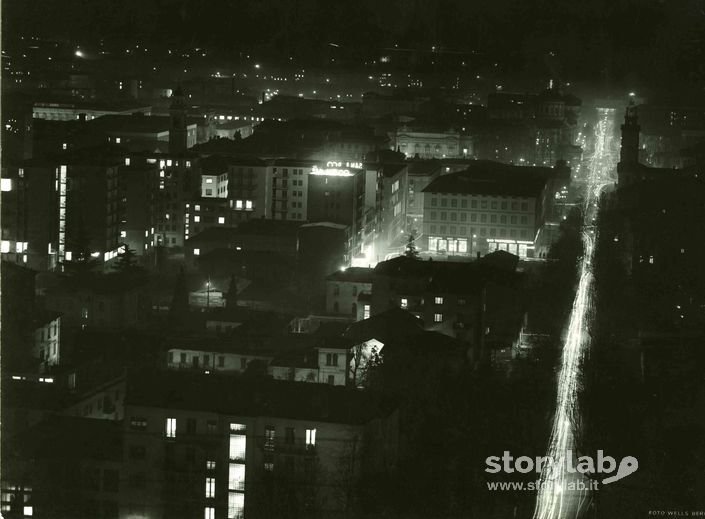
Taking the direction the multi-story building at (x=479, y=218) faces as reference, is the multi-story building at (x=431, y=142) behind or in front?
behind

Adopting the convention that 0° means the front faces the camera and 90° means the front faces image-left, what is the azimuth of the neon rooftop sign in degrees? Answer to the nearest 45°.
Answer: approximately 0°

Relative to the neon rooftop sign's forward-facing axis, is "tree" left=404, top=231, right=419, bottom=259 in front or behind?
in front

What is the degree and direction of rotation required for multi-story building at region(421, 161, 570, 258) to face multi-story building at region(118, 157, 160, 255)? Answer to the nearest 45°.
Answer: approximately 90° to its right

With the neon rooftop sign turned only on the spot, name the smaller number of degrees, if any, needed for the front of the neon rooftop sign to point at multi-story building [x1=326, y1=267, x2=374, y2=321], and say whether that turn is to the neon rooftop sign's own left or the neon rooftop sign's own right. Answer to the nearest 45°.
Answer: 0° — it already faces it

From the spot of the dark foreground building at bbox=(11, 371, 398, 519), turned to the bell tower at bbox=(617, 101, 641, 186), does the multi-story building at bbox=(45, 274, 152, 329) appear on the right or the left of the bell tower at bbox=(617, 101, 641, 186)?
left

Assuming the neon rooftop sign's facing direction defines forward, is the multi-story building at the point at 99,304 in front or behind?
in front

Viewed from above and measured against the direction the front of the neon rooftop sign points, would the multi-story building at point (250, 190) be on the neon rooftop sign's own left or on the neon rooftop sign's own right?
on the neon rooftop sign's own right

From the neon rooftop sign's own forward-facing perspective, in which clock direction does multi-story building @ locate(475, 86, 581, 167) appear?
The multi-story building is roughly at 7 o'clock from the neon rooftop sign.

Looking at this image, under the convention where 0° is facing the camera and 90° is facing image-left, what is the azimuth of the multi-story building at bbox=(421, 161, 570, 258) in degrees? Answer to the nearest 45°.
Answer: approximately 0°

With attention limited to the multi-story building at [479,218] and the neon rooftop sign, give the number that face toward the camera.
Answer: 2

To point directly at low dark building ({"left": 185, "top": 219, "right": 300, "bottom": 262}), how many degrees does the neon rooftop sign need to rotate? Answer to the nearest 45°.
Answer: approximately 45° to its right

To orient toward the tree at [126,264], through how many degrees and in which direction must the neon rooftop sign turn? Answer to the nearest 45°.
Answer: approximately 45° to its right
